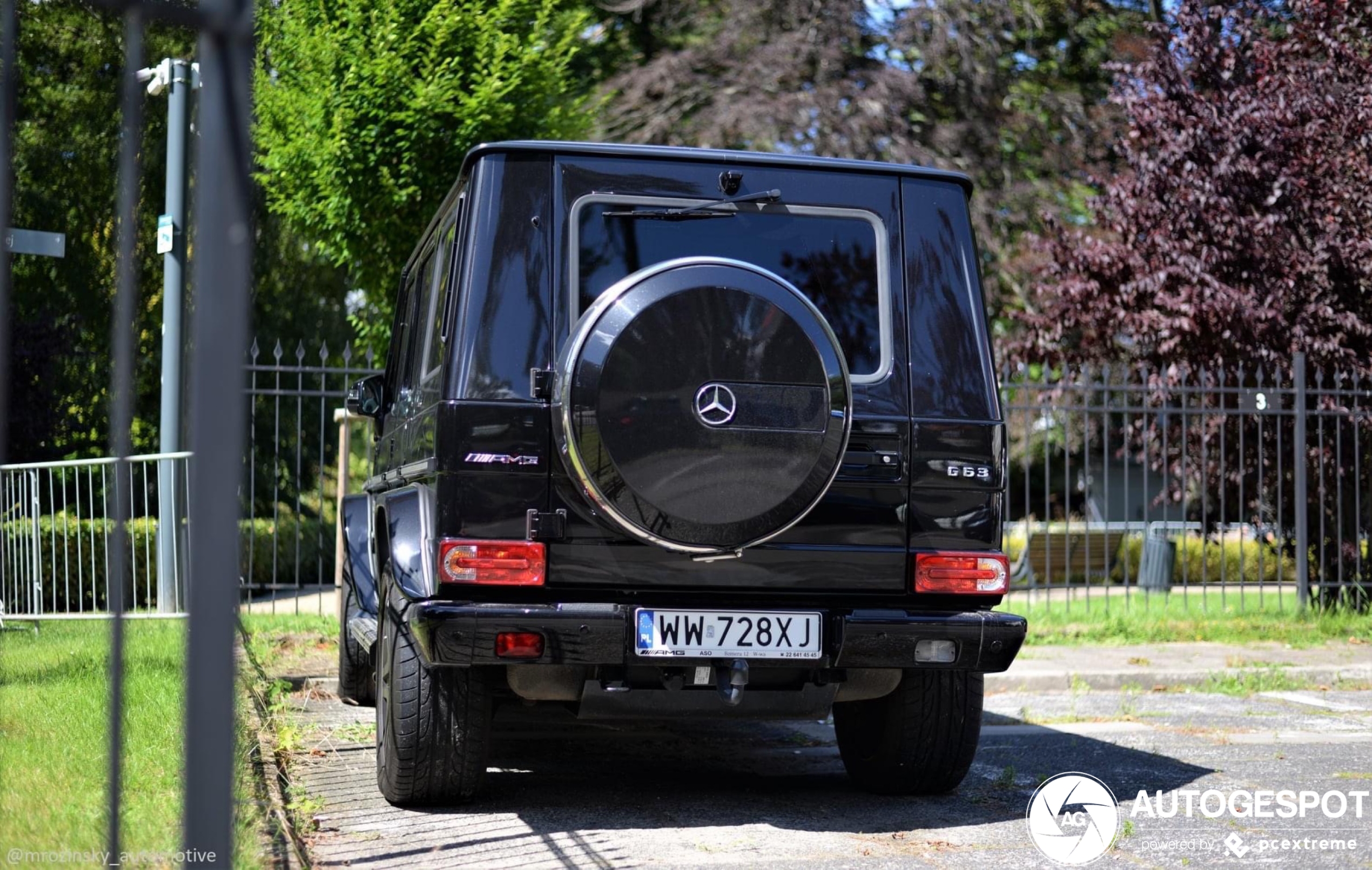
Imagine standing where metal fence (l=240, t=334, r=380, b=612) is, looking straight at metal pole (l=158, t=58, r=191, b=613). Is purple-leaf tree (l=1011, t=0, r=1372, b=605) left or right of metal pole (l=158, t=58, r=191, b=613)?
right

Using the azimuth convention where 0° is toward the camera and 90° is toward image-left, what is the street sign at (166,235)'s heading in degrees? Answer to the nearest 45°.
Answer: approximately 45°

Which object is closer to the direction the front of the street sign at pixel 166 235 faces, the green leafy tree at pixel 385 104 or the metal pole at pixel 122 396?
the metal pole

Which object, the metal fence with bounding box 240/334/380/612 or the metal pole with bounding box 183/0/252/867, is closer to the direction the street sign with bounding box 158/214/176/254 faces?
the metal pole

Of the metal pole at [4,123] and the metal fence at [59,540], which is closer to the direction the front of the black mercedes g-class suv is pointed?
the metal fence

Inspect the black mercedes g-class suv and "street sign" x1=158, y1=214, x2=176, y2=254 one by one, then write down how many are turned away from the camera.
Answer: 1

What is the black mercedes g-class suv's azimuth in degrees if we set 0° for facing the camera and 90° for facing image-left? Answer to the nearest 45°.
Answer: approximately 180°

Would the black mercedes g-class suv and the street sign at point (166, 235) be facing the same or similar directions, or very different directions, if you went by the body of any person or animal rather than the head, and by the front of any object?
very different directions

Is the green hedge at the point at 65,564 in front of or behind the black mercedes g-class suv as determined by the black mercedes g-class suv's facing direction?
in front

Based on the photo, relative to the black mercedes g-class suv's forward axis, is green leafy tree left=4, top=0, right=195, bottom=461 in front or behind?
in front

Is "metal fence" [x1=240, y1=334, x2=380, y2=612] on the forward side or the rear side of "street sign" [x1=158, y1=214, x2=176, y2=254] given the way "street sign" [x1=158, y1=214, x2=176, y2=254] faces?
on the rear side

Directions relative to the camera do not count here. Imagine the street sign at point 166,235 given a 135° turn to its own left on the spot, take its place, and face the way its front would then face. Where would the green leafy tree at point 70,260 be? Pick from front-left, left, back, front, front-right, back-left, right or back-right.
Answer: left

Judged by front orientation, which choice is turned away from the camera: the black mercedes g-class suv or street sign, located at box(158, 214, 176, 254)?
the black mercedes g-class suv

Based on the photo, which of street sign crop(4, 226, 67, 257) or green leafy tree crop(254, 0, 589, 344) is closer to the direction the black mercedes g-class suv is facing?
the green leafy tree
